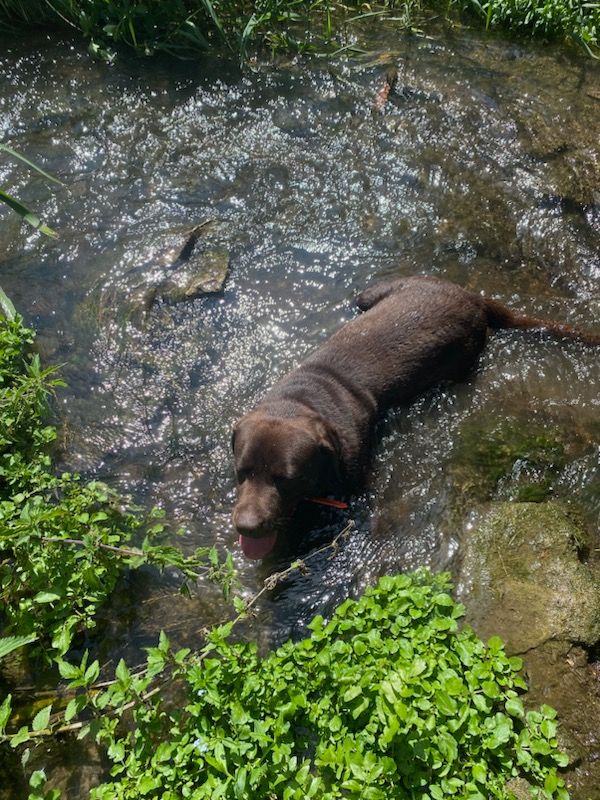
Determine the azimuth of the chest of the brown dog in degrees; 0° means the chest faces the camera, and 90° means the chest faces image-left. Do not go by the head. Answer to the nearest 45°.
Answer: approximately 45°

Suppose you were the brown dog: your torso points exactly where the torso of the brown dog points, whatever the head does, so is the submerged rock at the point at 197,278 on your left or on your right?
on your right

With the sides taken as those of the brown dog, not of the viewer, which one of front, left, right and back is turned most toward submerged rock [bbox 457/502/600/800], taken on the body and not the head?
left
